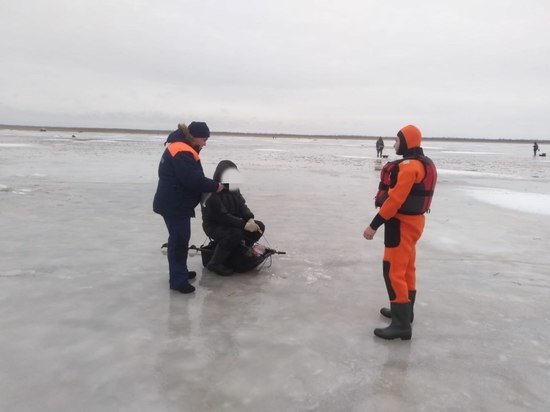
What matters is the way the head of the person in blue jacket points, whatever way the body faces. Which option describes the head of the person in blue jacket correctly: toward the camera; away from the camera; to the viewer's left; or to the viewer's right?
to the viewer's right

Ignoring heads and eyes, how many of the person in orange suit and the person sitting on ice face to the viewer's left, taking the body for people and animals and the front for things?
1

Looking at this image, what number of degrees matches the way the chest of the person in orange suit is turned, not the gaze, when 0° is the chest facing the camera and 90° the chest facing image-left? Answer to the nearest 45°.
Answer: approximately 90°

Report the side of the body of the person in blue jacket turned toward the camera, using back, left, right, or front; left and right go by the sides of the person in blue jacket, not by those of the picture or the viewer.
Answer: right

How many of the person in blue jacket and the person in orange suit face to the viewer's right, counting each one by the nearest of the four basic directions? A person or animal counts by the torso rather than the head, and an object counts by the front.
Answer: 1
